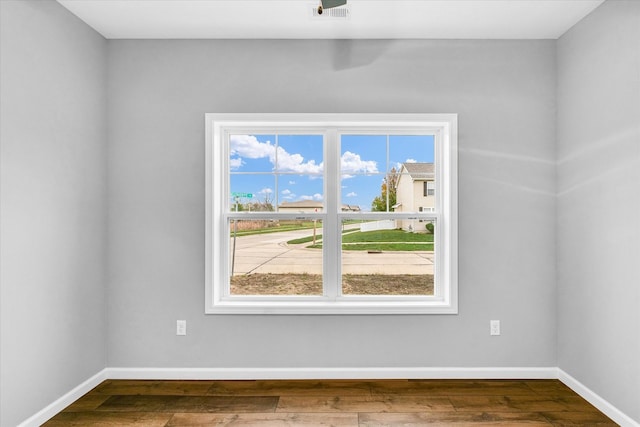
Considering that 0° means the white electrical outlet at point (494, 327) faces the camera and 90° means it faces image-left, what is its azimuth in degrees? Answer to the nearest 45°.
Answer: approximately 0°

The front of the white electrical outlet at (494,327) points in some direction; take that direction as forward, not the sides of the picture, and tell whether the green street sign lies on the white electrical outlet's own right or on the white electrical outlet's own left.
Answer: on the white electrical outlet's own right

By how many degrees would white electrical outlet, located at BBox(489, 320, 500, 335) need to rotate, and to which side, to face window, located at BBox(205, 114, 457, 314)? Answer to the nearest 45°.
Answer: approximately 90° to its right
